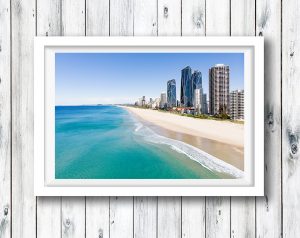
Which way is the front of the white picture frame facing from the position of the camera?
facing the viewer
